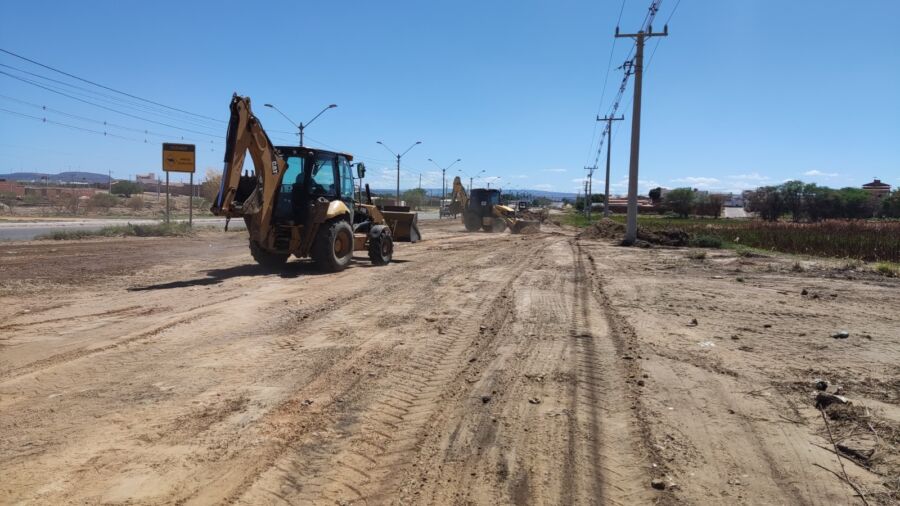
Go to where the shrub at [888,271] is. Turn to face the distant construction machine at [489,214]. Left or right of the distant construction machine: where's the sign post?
left

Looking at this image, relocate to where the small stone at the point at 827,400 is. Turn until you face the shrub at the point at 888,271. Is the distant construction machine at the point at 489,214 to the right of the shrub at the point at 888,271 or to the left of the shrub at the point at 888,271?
left

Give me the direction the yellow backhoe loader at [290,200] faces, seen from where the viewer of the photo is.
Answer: facing away from the viewer and to the right of the viewer

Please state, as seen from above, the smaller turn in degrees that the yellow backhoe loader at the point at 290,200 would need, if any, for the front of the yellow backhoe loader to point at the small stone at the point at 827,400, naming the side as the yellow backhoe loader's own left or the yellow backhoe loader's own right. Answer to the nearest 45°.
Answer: approximately 90° to the yellow backhoe loader's own right

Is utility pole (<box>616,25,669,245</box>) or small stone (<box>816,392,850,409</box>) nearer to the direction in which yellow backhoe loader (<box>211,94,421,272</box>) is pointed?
the utility pole

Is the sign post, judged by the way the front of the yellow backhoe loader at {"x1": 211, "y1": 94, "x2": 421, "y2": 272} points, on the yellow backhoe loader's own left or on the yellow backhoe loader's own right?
on the yellow backhoe loader's own left

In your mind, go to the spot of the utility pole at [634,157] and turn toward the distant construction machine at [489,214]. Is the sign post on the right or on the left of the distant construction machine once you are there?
left

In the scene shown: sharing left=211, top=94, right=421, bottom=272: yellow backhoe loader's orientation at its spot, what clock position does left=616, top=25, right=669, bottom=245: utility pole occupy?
The utility pole is roughly at 12 o'clock from the yellow backhoe loader.

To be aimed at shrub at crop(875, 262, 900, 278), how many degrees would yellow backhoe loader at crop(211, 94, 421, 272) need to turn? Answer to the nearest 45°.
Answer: approximately 45° to its right

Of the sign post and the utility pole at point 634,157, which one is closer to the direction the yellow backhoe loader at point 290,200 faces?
the utility pole

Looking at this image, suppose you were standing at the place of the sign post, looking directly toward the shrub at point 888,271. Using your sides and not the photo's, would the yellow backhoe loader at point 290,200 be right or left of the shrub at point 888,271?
right
